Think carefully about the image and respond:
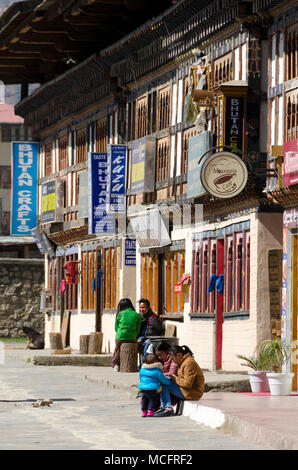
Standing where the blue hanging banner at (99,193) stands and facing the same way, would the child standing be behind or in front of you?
in front

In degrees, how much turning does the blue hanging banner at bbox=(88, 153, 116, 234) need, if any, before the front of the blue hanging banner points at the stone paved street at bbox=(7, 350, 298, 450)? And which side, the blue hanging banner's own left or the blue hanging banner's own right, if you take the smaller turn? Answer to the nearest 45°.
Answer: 0° — it already faces it

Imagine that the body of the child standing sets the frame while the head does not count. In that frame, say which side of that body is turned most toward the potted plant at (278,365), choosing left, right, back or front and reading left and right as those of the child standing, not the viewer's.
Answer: front
